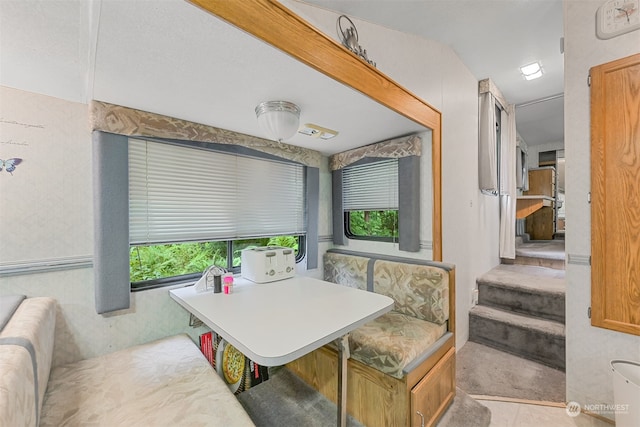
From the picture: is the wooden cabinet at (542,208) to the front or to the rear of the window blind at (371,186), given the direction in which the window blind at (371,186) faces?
to the rear

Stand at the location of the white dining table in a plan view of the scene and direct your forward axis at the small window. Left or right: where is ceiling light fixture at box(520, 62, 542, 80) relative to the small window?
right

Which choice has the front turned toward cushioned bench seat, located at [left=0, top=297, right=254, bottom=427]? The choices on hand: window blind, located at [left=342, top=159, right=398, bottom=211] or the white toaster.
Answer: the window blind

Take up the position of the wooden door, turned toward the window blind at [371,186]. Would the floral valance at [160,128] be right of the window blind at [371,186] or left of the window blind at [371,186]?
left

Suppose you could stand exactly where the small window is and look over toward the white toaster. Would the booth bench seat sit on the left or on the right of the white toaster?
left
